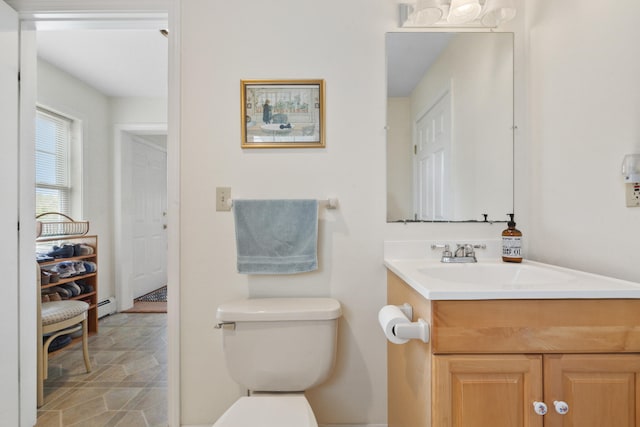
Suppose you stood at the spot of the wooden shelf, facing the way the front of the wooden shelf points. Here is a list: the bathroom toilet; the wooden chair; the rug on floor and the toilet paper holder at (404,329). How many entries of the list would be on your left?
1

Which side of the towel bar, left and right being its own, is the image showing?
front

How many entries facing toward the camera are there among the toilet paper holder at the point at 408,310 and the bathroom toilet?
1

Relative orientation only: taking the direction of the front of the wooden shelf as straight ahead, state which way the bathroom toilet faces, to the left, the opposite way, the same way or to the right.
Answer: to the right

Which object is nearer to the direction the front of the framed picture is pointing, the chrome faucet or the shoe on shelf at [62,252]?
the chrome faucet

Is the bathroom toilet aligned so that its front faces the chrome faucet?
no

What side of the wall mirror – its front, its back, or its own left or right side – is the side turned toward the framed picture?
right

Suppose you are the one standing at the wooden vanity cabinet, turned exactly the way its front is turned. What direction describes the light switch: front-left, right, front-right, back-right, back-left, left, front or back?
right

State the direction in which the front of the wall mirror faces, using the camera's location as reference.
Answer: facing the viewer

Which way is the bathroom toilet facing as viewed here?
toward the camera

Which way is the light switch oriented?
toward the camera
